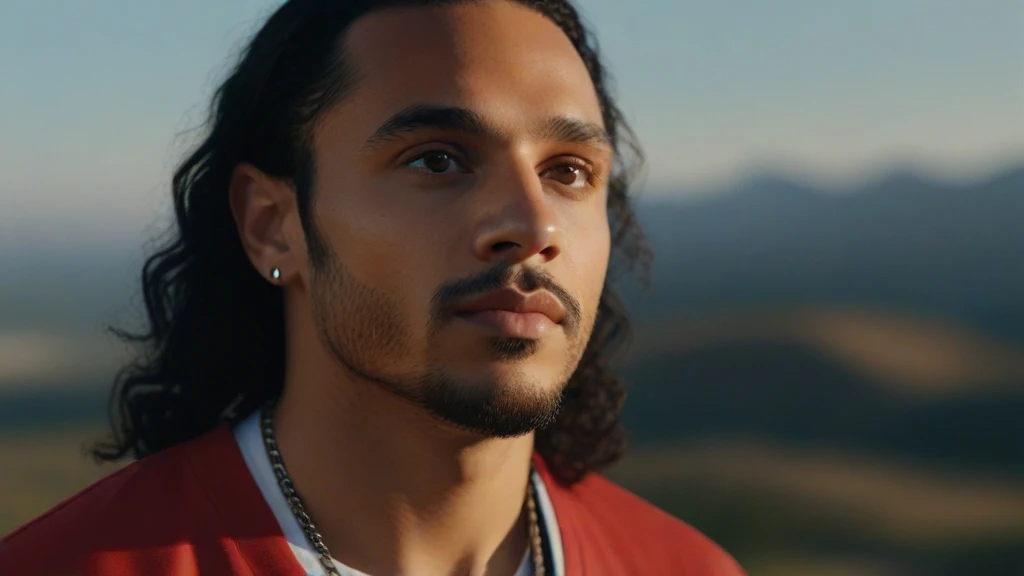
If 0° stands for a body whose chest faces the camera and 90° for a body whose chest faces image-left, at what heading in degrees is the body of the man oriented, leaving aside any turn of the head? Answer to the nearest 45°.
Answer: approximately 315°

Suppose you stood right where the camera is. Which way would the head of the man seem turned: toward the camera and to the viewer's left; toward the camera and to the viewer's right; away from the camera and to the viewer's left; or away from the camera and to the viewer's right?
toward the camera and to the viewer's right
